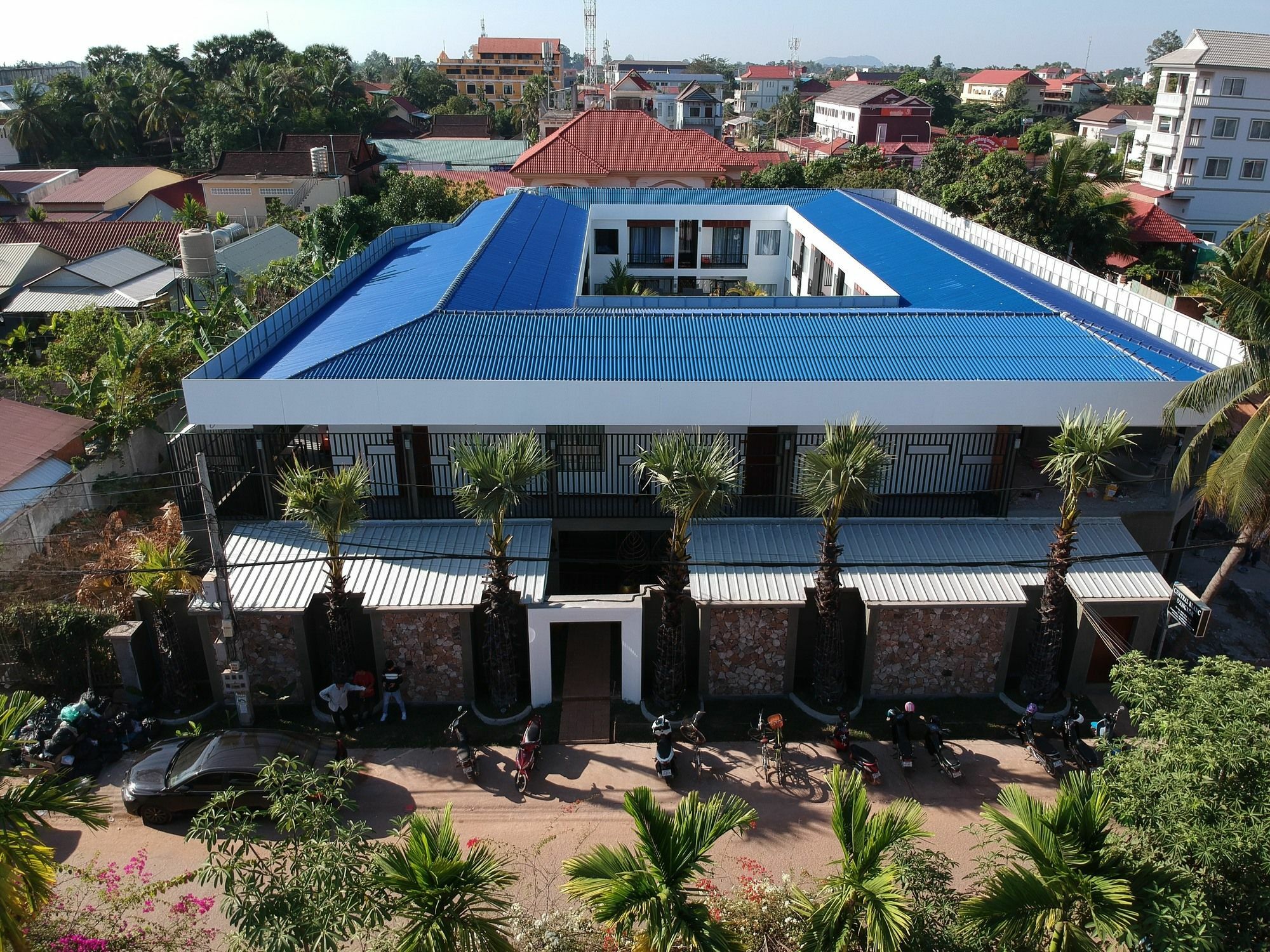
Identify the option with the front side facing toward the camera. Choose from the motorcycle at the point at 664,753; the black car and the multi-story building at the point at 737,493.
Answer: the multi-story building

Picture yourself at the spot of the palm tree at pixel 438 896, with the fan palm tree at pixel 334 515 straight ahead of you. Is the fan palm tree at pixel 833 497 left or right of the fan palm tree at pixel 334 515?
right

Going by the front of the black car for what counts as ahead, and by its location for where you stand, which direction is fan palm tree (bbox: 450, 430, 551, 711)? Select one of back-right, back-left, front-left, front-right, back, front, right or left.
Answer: back

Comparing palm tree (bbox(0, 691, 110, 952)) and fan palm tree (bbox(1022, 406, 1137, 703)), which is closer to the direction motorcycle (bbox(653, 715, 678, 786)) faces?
the fan palm tree

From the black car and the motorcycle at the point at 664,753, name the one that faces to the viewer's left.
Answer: the black car

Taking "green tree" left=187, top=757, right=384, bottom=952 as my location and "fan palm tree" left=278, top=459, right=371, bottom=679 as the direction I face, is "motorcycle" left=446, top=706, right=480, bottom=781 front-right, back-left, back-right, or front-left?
front-right

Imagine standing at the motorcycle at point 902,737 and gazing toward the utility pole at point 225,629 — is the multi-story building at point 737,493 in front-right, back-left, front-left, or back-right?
front-right

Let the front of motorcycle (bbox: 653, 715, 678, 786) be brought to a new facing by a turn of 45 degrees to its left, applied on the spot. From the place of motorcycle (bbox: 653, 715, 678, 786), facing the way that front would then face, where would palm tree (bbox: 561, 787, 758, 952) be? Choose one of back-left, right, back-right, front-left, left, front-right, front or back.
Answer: back-left

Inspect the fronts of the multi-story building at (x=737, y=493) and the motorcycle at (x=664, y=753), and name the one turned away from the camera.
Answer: the motorcycle

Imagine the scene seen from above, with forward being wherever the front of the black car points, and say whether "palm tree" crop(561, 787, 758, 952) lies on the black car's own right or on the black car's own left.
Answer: on the black car's own left

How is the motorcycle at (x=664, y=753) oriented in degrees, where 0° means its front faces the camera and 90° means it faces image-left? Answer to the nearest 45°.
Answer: approximately 180°

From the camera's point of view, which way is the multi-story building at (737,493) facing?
toward the camera

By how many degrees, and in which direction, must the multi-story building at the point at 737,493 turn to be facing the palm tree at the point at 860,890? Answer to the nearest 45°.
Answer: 0° — it already faces it

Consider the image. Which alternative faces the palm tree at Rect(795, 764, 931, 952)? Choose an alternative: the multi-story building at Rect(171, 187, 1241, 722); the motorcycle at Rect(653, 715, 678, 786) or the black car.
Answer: the multi-story building

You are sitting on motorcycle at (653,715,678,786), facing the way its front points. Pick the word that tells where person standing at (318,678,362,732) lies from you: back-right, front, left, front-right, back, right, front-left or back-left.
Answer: left

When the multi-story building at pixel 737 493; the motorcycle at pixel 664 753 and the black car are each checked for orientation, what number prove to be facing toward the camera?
1

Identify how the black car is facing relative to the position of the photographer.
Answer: facing to the left of the viewer

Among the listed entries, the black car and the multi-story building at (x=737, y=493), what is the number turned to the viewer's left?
1

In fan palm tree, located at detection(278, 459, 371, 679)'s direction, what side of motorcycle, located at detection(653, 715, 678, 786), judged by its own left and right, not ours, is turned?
left
